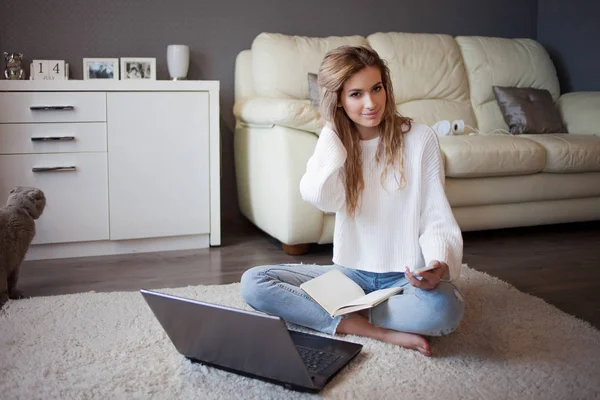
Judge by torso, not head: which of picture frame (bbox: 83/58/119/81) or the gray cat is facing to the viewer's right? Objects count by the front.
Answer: the gray cat

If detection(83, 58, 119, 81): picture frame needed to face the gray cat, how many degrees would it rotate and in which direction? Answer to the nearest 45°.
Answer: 0° — it already faces it

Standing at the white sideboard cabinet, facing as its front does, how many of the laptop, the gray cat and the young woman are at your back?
0

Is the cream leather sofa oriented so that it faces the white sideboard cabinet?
no

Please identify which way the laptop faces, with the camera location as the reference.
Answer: facing away from the viewer and to the right of the viewer

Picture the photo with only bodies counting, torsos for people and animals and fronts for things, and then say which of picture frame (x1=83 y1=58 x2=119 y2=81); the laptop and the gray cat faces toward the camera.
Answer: the picture frame

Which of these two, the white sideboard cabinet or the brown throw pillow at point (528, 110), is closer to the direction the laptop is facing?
the brown throw pillow

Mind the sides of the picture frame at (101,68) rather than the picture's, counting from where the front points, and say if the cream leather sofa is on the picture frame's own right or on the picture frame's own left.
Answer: on the picture frame's own left

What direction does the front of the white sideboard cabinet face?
toward the camera

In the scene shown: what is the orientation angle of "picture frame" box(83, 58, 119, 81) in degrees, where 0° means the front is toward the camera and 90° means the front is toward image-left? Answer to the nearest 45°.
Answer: approximately 0°

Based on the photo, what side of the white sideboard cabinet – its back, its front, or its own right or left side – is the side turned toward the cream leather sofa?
left

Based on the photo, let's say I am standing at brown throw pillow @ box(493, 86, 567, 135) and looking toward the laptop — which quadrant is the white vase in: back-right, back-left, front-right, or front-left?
front-right

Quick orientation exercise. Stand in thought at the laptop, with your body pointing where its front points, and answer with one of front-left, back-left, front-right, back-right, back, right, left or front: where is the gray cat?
left

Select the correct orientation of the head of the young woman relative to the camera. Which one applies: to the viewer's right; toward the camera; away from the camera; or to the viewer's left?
toward the camera

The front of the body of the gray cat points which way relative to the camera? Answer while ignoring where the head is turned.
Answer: to the viewer's right
